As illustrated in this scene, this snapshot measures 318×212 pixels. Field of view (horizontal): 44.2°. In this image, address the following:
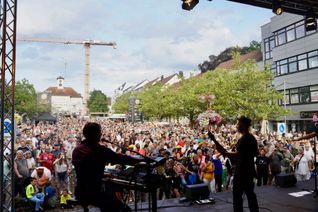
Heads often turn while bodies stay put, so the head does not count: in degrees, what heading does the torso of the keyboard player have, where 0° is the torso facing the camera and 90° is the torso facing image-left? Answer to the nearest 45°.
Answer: approximately 225°

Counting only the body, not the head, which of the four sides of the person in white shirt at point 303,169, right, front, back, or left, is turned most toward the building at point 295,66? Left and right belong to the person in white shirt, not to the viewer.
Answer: back

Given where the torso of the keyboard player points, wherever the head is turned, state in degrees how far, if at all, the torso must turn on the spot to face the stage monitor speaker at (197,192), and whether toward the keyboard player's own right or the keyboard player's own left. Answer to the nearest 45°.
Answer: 0° — they already face it

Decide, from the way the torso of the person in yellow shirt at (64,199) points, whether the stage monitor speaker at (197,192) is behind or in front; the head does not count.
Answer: in front

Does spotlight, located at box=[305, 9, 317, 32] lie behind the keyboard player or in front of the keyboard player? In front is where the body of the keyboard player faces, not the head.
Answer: in front

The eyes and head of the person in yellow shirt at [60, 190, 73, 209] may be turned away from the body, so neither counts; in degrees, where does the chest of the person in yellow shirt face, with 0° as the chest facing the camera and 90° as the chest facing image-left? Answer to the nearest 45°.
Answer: approximately 315°

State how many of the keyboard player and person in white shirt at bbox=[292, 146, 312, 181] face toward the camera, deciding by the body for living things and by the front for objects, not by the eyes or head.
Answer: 1

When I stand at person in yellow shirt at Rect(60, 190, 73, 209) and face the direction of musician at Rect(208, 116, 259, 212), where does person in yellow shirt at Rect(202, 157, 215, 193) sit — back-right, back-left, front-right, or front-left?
front-left

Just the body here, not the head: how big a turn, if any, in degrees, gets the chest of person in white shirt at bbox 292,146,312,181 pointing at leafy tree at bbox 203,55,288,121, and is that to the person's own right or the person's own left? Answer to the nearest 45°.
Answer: approximately 180°

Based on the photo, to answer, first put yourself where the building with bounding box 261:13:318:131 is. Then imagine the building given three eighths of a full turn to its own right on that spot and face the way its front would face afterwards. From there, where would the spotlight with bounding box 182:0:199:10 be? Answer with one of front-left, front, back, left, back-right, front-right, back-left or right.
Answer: back

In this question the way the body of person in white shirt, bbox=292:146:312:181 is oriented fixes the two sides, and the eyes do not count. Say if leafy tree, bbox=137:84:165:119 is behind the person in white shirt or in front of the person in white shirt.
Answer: behind

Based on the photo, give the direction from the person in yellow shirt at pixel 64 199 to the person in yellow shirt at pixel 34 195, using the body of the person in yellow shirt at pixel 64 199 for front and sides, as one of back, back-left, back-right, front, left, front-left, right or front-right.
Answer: right

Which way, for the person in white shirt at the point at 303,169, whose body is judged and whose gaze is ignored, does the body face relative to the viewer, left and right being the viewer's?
facing the viewer
